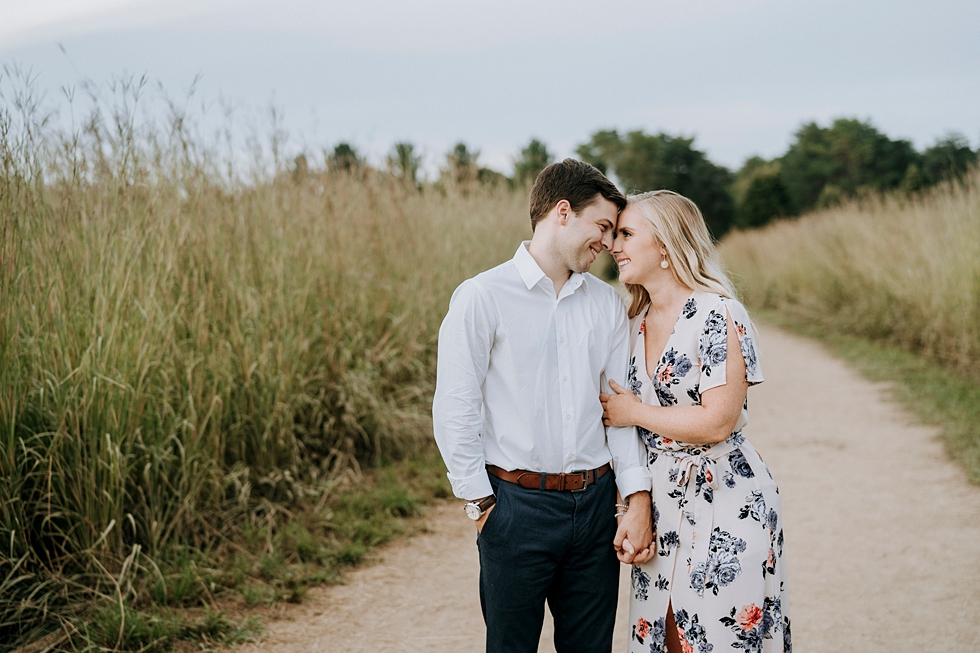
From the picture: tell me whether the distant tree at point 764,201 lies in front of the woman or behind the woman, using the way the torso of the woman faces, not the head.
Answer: behind

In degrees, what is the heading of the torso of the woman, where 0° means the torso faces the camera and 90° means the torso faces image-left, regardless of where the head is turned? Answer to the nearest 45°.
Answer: approximately 45°

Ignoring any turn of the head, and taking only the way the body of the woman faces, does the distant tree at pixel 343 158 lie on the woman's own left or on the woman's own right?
on the woman's own right

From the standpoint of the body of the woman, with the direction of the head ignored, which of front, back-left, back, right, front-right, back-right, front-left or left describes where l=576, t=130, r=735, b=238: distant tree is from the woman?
back-right

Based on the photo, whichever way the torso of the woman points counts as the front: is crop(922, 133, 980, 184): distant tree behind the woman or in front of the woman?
behind
